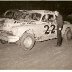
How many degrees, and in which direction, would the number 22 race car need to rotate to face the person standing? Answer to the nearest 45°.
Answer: approximately 135° to its left

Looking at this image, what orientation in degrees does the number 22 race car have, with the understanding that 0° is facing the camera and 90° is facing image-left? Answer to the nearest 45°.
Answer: approximately 45°
